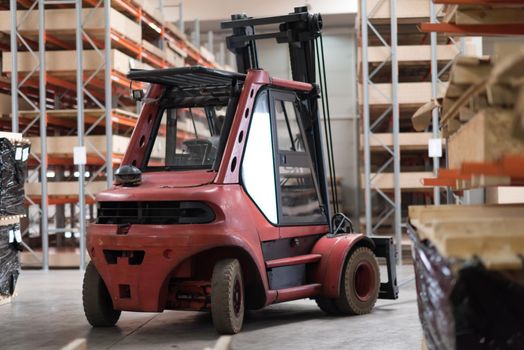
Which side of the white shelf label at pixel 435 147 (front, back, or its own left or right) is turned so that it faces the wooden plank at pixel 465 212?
front

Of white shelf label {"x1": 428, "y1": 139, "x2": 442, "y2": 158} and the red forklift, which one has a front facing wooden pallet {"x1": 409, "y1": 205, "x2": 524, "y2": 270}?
the white shelf label

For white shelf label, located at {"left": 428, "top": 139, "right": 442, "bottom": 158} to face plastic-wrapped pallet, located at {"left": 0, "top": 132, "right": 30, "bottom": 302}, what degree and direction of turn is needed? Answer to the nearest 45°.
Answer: approximately 45° to its right

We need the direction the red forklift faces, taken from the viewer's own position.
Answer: facing away from the viewer and to the right of the viewer

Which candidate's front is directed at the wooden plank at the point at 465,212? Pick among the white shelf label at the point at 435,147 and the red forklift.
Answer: the white shelf label

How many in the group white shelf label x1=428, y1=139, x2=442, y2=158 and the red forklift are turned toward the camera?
1

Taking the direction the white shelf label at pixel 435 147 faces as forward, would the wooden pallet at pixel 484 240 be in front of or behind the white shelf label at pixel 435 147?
in front

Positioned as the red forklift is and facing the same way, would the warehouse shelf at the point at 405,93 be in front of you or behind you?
in front

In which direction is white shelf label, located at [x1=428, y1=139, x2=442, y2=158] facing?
toward the camera

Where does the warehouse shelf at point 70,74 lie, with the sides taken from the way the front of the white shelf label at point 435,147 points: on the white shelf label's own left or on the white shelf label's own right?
on the white shelf label's own right
